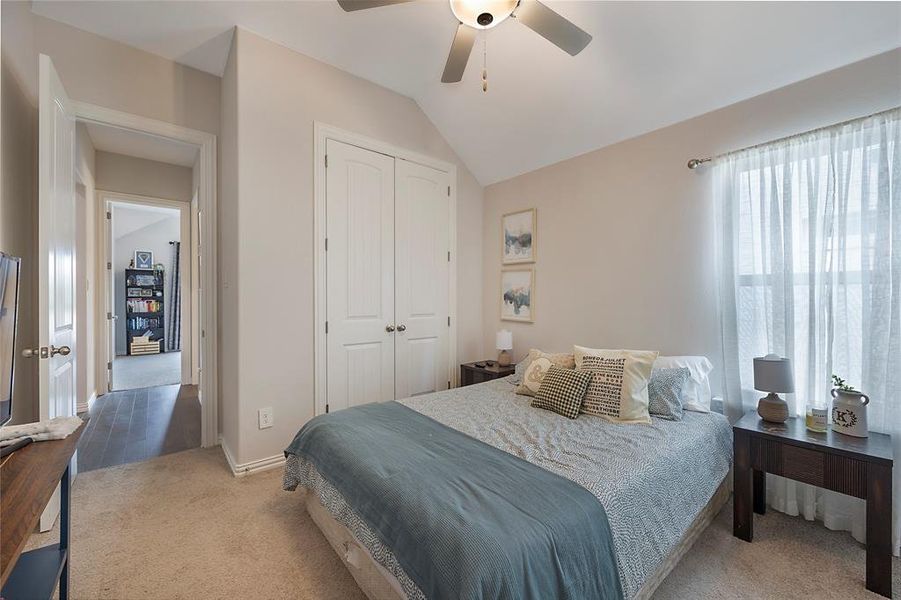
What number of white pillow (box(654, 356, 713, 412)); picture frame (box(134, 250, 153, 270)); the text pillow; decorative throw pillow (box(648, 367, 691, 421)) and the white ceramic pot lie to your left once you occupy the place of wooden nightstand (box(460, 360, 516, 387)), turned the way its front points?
4

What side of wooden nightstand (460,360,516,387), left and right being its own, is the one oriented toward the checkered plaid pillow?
left

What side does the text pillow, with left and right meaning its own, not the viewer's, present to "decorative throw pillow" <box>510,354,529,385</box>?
right

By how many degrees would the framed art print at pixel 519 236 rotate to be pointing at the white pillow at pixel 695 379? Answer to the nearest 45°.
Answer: approximately 90° to its left

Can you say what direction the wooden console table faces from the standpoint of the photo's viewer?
facing to the right of the viewer

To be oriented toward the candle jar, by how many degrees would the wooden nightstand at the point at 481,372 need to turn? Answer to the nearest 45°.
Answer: approximately 90° to its left
